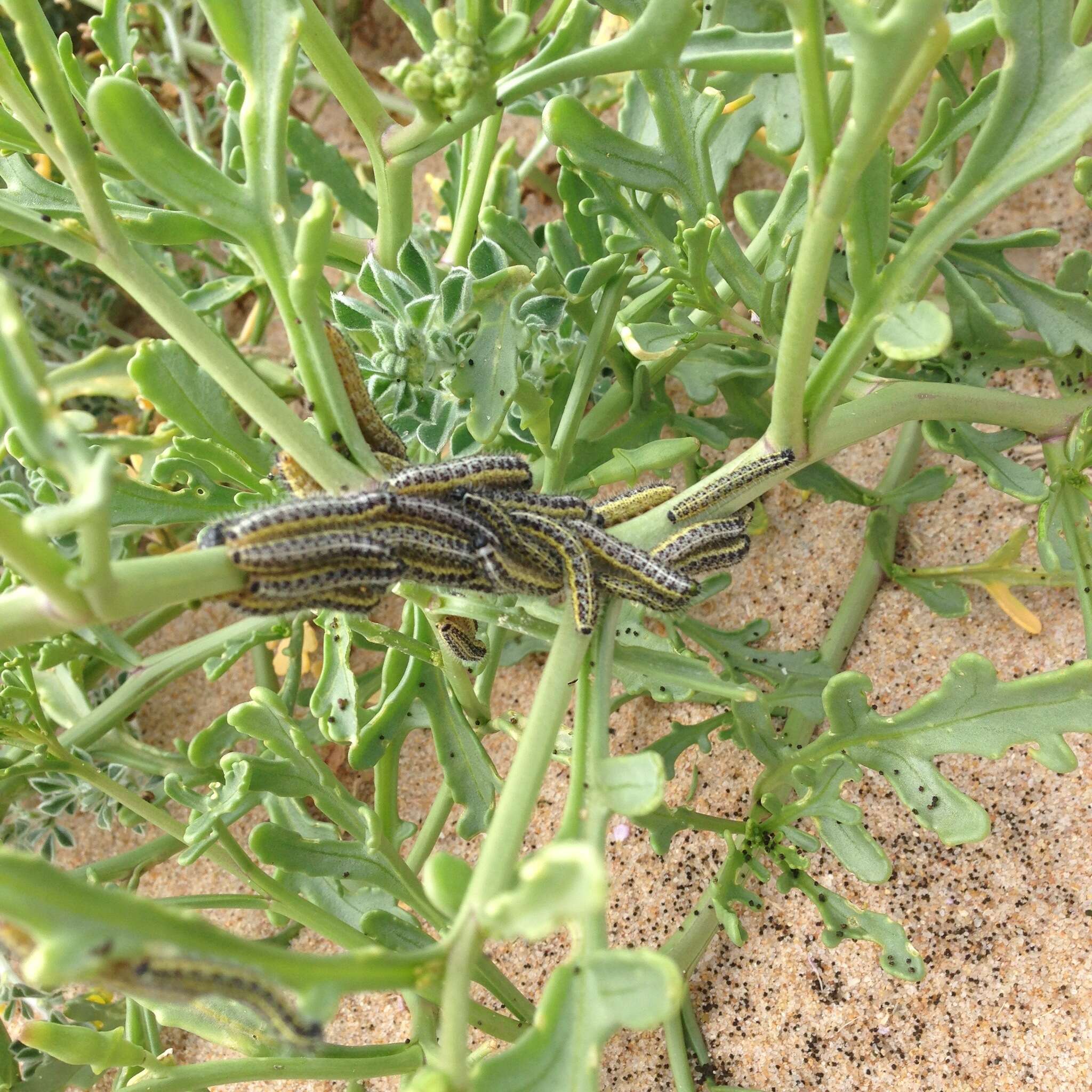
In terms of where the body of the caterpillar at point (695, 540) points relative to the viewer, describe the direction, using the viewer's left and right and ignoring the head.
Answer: facing to the right of the viewer

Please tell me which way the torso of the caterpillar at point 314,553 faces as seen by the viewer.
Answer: to the viewer's left

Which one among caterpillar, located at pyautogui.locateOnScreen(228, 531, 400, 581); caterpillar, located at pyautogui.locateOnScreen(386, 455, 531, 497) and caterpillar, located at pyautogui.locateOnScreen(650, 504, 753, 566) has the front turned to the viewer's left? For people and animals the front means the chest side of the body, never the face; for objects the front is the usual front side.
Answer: caterpillar, located at pyautogui.locateOnScreen(228, 531, 400, 581)

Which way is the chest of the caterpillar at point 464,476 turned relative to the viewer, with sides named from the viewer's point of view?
facing to the right of the viewer

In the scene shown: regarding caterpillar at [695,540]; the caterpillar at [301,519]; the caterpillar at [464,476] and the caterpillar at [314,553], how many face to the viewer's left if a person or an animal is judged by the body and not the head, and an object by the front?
2

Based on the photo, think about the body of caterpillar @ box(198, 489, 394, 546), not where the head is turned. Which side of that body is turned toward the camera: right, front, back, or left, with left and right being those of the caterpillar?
left

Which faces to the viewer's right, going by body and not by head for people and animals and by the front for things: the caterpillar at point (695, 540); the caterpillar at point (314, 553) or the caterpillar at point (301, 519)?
the caterpillar at point (695, 540)
